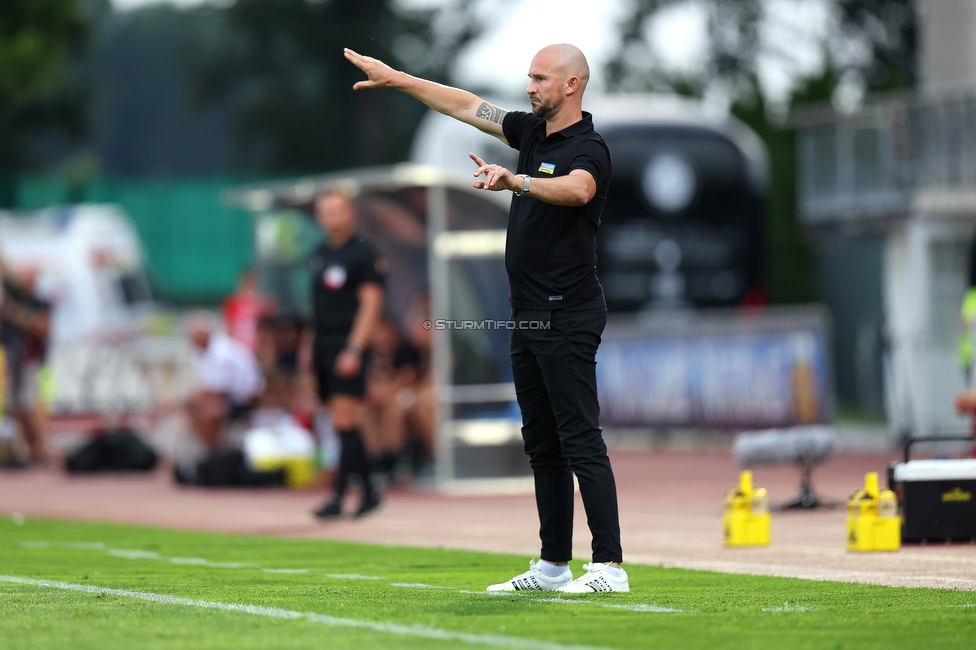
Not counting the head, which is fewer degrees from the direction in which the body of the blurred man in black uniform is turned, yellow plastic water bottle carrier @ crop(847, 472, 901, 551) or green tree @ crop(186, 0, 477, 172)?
the yellow plastic water bottle carrier

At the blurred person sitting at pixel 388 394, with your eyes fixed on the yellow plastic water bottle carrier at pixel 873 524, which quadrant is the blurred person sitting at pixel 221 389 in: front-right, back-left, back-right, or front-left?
back-right

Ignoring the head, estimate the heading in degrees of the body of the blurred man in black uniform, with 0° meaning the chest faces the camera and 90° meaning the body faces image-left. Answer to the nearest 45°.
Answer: approximately 45°

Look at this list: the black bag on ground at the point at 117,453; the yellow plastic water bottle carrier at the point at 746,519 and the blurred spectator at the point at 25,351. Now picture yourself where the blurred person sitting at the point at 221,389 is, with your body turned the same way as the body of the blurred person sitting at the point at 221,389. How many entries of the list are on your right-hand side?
2

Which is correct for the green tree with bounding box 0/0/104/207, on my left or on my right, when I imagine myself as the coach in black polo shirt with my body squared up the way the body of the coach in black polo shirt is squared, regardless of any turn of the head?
on my right

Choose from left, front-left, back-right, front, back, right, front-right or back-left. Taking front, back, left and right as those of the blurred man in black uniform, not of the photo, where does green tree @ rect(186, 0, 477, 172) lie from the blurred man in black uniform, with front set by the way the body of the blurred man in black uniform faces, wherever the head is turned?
back-right
